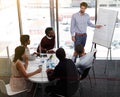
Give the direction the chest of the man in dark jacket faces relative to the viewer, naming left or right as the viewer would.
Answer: facing away from the viewer and to the left of the viewer

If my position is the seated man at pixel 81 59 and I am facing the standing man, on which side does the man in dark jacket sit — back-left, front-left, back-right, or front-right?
back-left

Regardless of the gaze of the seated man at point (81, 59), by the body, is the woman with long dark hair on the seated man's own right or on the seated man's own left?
on the seated man's own left

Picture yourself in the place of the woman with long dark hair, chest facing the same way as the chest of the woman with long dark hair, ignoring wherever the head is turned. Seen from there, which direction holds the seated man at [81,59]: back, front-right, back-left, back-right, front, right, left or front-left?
front-right

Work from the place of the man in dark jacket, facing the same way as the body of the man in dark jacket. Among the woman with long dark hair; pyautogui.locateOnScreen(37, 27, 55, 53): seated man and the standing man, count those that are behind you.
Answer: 0

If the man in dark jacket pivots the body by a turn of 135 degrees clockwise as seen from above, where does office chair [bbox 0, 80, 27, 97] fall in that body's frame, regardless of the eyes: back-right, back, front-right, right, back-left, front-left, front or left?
back

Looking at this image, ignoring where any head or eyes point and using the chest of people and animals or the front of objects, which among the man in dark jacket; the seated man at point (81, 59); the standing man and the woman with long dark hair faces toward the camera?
the standing man

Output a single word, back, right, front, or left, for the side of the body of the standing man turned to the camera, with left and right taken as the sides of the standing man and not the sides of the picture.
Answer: front

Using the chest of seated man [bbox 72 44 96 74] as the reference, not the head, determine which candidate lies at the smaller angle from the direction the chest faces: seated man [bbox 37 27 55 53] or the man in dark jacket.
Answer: the seated man [bbox 37 27 55 53]

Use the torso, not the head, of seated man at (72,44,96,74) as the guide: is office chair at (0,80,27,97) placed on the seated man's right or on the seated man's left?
on the seated man's left

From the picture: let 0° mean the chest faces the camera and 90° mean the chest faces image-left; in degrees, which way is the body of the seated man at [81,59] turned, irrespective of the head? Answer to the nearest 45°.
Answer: approximately 135°

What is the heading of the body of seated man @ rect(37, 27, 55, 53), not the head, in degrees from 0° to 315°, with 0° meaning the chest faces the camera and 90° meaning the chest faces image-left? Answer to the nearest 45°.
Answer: approximately 315°

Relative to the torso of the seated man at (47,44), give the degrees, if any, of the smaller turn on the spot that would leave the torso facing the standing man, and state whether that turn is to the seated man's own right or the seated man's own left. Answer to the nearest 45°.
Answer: approximately 90° to the seated man's own left

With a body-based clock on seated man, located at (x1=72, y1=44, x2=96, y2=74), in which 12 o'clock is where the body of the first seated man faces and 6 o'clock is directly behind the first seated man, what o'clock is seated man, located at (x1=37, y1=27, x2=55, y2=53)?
The seated man, located at (x1=37, y1=27, x2=55, y2=53) is roughly at 12 o'clock from the seated man, located at (x1=72, y1=44, x2=96, y2=74).

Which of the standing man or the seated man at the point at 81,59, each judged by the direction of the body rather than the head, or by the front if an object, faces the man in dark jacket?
the standing man

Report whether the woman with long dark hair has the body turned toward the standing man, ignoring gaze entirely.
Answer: yes

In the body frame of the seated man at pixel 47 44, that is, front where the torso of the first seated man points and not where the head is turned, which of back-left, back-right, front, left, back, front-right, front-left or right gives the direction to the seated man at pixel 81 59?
front
